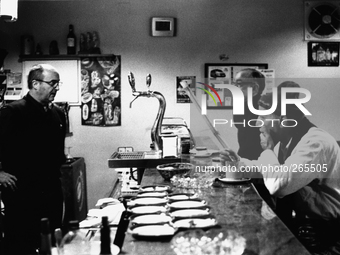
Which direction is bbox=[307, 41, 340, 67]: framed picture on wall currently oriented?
toward the camera

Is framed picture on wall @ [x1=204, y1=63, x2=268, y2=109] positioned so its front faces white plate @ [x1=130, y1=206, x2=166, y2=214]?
yes

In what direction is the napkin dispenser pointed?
toward the camera

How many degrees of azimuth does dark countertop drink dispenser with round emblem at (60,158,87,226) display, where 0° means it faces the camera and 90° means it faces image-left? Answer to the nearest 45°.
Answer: approximately 315°

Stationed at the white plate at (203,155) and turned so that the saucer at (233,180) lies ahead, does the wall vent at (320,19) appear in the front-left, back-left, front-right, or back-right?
back-left

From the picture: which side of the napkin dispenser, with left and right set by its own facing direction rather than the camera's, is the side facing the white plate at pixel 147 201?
front

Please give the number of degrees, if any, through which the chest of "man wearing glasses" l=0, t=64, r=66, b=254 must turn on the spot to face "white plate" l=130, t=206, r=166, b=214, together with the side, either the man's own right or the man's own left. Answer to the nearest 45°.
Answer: approximately 45° to the man's own right

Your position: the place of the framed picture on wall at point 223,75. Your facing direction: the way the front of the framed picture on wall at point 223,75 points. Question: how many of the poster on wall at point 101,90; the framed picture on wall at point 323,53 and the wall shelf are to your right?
2

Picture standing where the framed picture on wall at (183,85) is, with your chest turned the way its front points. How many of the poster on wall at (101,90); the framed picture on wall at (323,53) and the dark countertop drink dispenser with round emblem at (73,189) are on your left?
1

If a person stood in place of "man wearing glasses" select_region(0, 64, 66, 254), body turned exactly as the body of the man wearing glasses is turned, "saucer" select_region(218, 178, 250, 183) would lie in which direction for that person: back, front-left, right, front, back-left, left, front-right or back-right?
front

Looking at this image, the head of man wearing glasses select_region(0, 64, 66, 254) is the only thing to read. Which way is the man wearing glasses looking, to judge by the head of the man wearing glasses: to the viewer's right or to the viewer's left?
to the viewer's right

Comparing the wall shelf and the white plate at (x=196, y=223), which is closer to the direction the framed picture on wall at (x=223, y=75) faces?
the white plate

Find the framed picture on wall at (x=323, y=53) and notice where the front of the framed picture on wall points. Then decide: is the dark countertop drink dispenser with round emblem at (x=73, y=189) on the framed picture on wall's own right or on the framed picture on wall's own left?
on the framed picture on wall's own right
